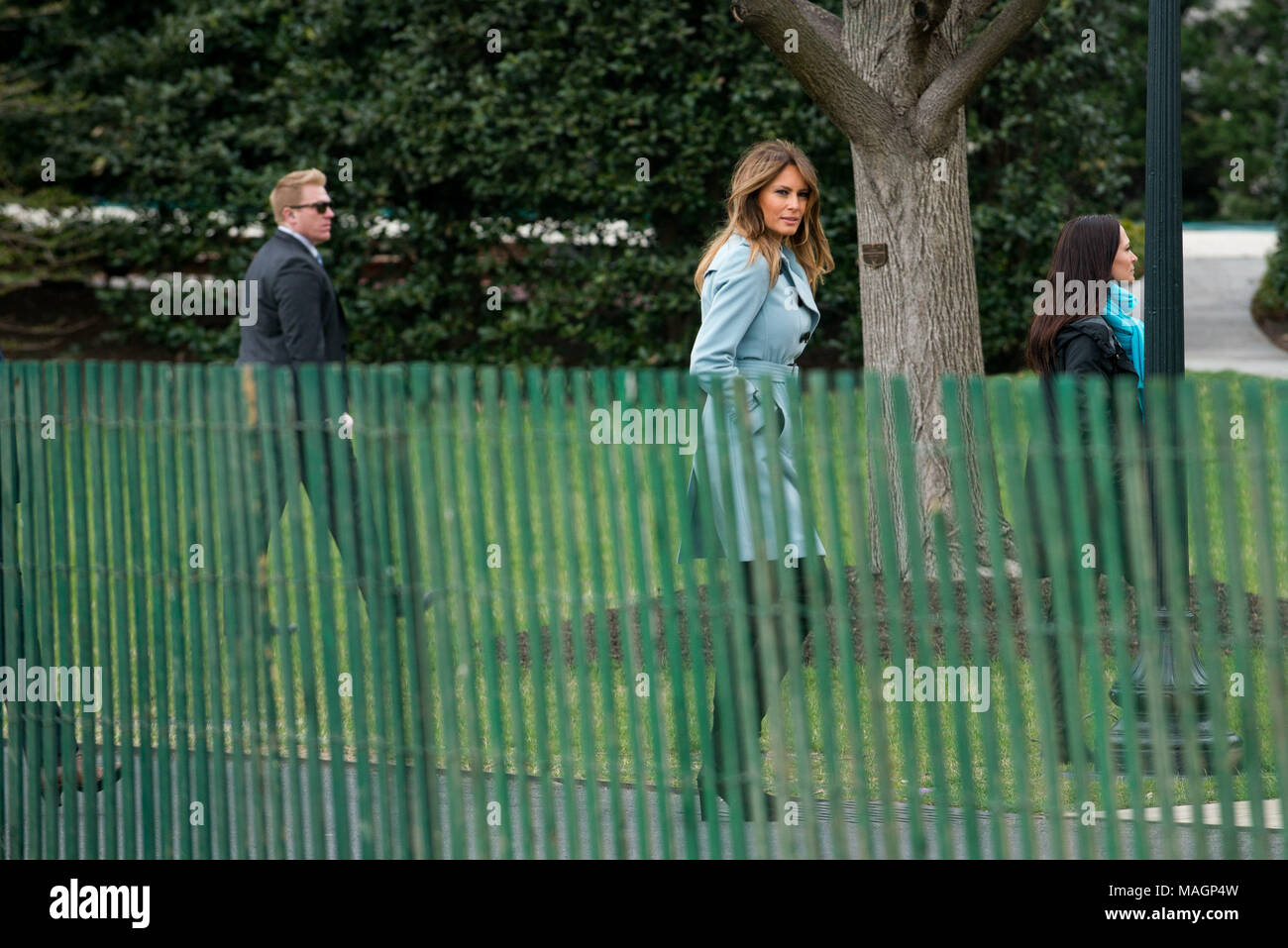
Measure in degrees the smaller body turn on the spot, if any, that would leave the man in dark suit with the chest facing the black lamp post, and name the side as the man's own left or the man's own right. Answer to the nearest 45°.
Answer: approximately 45° to the man's own right

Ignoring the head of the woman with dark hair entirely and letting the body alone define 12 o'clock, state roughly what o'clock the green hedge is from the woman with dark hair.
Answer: The green hedge is roughly at 8 o'clock from the woman with dark hair.

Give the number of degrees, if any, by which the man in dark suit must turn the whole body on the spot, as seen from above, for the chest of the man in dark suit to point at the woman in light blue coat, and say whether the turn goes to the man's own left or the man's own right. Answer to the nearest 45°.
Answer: approximately 45° to the man's own right

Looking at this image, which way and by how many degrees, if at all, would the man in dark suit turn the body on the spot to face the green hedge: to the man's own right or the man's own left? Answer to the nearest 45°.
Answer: approximately 90° to the man's own left

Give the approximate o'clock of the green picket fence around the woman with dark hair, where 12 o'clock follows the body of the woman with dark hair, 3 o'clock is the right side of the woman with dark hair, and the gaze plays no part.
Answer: The green picket fence is roughly at 4 o'clock from the woman with dark hair.

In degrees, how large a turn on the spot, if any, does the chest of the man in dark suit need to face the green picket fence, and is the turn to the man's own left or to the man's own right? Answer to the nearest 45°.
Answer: approximately 90° to the man's own right

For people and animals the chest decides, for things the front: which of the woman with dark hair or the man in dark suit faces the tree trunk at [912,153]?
the man in dark suit

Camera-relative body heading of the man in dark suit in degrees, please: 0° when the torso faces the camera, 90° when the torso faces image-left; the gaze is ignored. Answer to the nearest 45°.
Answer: approximately 270°

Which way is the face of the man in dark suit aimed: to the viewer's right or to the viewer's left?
to the viewer's right

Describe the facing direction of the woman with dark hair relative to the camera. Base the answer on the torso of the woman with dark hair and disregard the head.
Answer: to the viewer's right
